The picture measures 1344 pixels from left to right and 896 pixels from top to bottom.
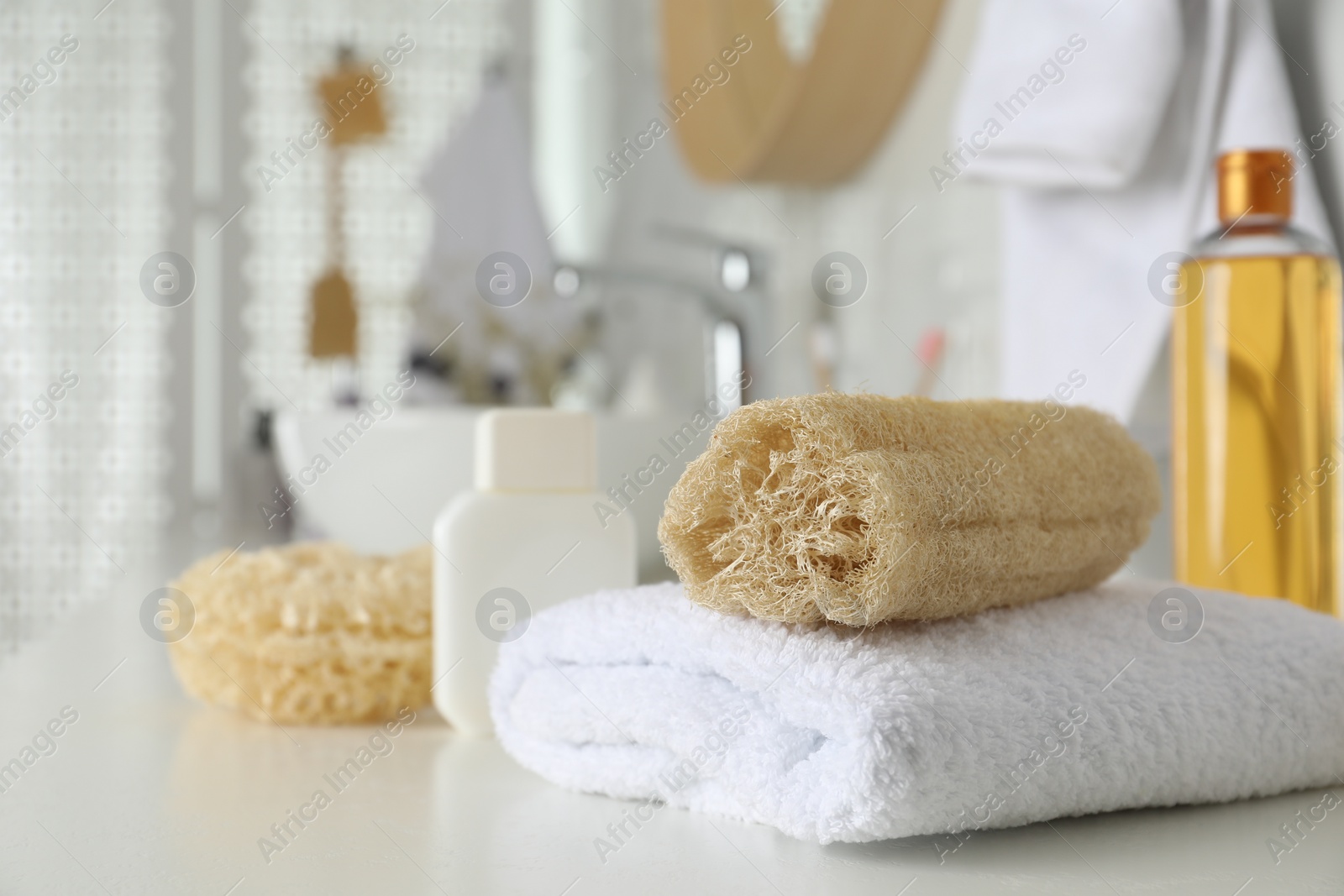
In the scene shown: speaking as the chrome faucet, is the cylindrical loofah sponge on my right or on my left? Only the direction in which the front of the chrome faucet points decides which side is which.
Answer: on my left

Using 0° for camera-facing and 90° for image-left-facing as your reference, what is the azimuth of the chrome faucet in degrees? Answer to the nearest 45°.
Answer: approximately 90°

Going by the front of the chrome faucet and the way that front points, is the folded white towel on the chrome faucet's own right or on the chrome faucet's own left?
on the chrome faucet's own left
